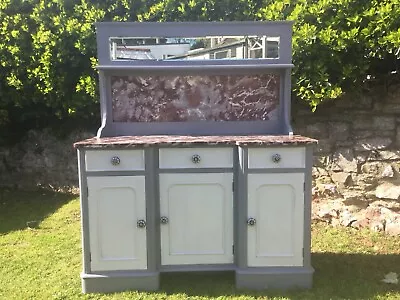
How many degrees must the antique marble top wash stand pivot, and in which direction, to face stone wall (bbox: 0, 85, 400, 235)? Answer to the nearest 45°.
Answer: approximately 135° to its left

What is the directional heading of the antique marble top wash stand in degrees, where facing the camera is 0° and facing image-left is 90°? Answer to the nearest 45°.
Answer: approximately 0°

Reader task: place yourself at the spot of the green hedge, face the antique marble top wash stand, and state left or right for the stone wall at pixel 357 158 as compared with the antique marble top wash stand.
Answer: left

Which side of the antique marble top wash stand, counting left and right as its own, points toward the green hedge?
back
